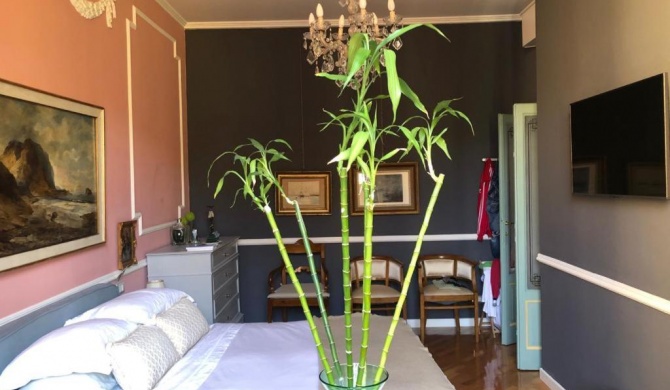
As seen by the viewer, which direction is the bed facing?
to the viewer's right

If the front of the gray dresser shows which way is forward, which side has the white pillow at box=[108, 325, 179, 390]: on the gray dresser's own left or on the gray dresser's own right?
on the gray dresser's own right

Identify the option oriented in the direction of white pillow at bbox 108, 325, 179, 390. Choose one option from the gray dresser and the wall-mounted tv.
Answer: the wall-mounted tv

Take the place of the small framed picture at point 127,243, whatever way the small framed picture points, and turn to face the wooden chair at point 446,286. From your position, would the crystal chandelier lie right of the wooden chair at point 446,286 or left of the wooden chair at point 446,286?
right

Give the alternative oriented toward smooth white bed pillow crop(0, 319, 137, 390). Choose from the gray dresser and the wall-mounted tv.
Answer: the wall-mounted tv

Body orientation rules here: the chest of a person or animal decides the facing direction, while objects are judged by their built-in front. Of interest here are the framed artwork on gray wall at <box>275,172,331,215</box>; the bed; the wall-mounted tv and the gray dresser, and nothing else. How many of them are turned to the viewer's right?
2

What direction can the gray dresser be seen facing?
to the viewer's right

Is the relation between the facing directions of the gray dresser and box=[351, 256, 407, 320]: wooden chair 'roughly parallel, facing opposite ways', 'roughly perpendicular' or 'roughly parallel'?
roughly perpendicular

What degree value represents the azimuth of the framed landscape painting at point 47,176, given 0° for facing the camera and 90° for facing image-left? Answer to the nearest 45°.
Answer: approximately 315°

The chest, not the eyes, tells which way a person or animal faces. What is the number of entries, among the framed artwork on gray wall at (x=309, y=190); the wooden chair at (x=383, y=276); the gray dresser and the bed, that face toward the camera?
2

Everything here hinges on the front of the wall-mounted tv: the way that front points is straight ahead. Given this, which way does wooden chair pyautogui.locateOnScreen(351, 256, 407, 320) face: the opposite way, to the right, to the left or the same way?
to the left
